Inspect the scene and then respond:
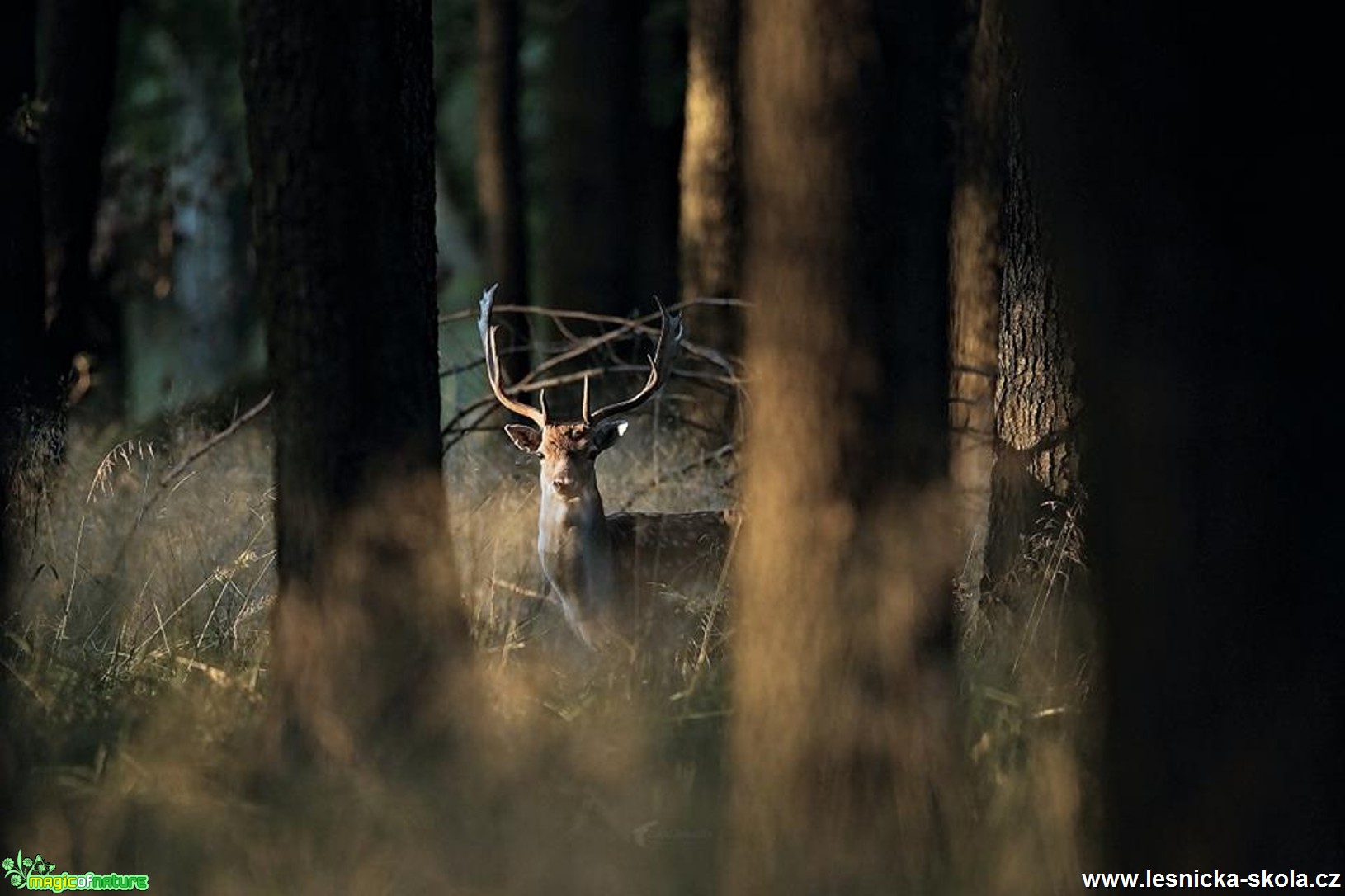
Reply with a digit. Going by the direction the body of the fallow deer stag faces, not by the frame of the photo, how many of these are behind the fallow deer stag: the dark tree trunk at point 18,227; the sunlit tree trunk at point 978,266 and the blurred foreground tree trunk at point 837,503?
1

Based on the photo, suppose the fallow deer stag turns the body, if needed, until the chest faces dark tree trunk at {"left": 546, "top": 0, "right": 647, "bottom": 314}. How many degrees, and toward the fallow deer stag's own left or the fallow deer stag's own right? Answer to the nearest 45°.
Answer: approximately 135° to the fallow deer stag's own right

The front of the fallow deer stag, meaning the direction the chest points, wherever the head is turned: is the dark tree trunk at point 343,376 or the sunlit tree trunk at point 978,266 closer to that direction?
the dark tree trunk

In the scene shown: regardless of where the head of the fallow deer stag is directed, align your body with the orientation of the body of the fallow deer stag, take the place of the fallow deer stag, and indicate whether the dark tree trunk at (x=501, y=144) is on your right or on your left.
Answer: on your right

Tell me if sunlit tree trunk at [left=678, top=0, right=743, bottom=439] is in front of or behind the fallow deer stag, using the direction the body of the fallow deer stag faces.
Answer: behind

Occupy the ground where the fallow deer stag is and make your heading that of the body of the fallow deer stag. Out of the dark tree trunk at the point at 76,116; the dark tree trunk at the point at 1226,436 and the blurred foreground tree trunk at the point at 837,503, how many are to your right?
1

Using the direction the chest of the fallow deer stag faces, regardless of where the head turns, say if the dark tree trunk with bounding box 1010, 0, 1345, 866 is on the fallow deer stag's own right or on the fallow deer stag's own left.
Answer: on the fallow deer stag's own left

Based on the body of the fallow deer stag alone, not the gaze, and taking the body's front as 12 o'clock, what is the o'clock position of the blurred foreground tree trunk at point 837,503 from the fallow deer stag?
The blurred foreground tree trunk is roughly at 10 o'clock from the fallow deer stag.

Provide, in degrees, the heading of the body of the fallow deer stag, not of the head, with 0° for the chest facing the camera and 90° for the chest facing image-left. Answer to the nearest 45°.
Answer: approximately 45°
